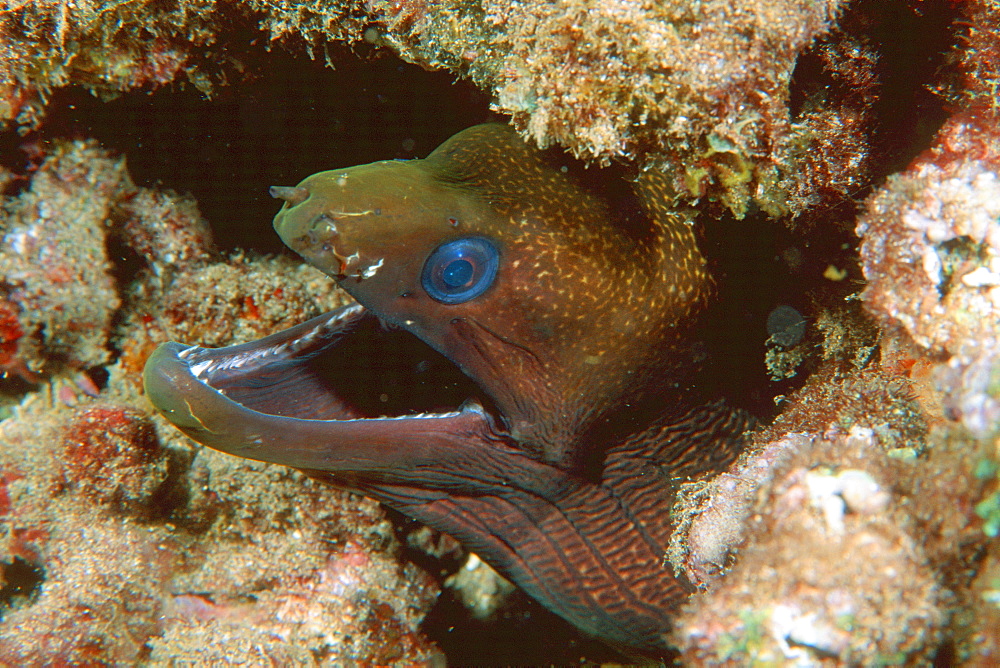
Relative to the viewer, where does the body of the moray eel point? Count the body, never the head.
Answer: to the viewer's left

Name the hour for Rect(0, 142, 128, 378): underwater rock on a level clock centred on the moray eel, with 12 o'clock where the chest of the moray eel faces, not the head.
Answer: The underwater rock is roughly at 1 o'clock from the moray eel.
